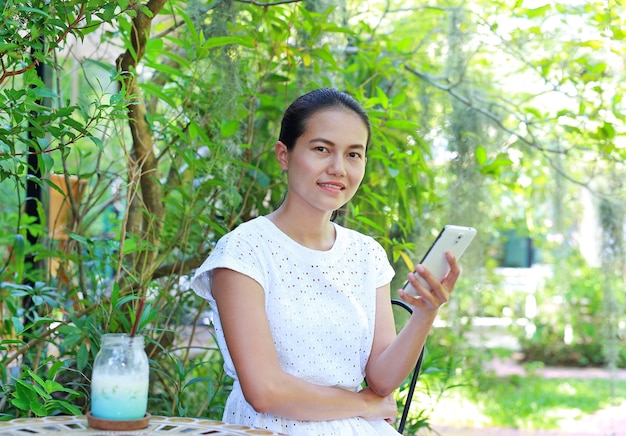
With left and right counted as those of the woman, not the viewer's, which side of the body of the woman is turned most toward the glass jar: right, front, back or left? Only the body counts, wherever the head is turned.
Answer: right

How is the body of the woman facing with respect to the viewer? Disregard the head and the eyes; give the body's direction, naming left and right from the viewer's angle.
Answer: facing the viewer and to the right of the viewer
